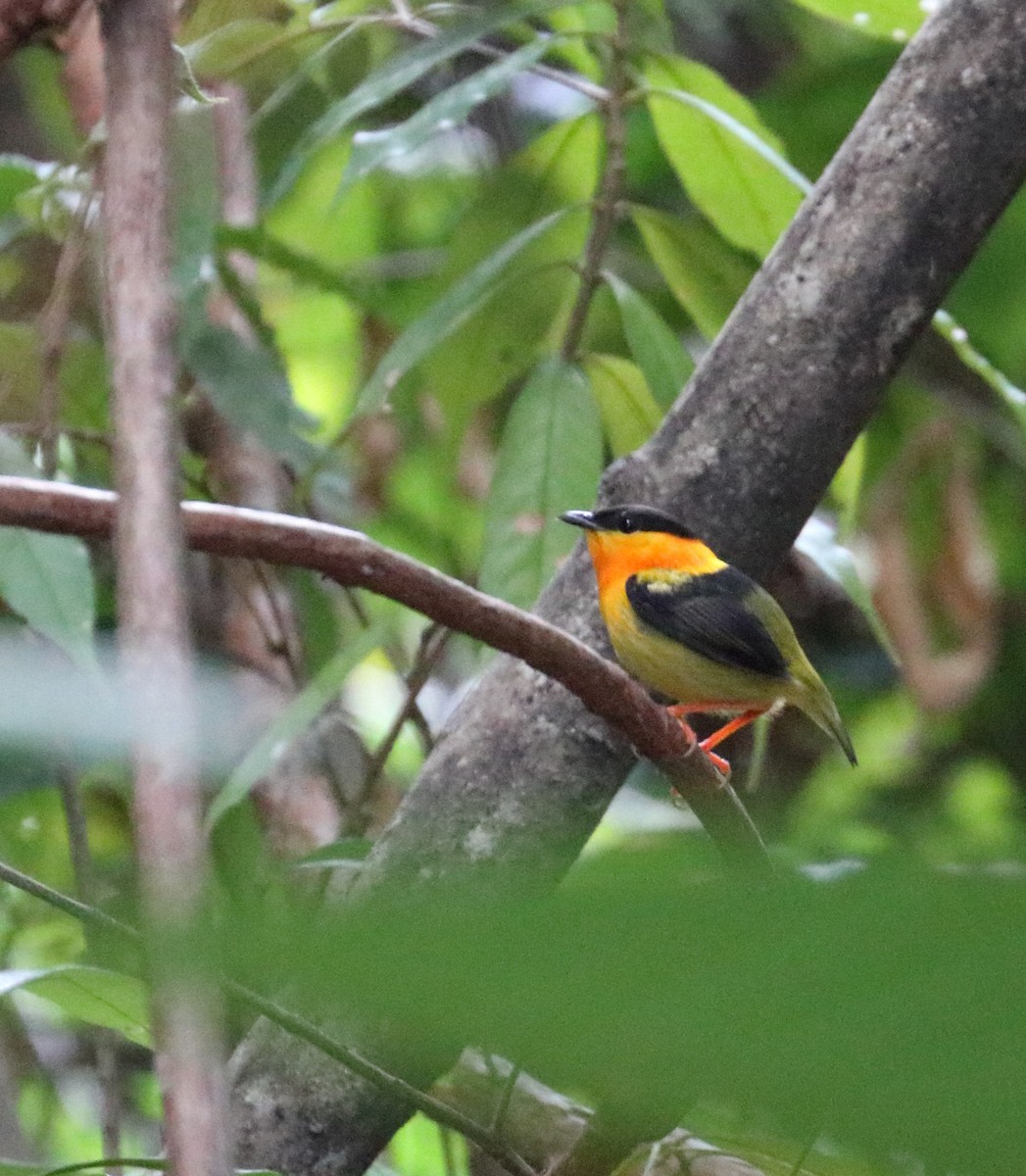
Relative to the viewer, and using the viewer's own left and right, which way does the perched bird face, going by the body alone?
facing to the left of the viewer

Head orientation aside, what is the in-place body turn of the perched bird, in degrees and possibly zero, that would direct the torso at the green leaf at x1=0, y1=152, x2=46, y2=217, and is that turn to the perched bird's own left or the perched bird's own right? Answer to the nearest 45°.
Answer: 0° — it already faces it

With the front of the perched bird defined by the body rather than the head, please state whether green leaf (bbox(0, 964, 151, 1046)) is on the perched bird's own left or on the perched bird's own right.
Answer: on the perched bird's own left
